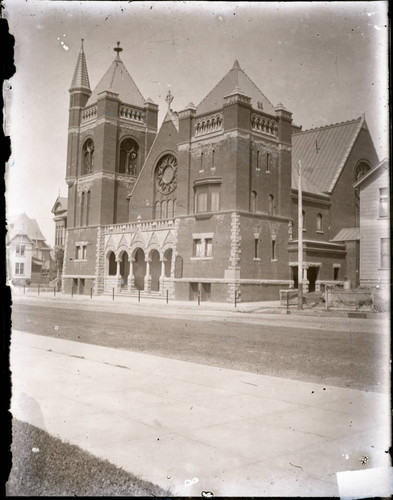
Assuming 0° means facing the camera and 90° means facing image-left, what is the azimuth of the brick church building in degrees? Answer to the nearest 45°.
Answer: approximately 45°
